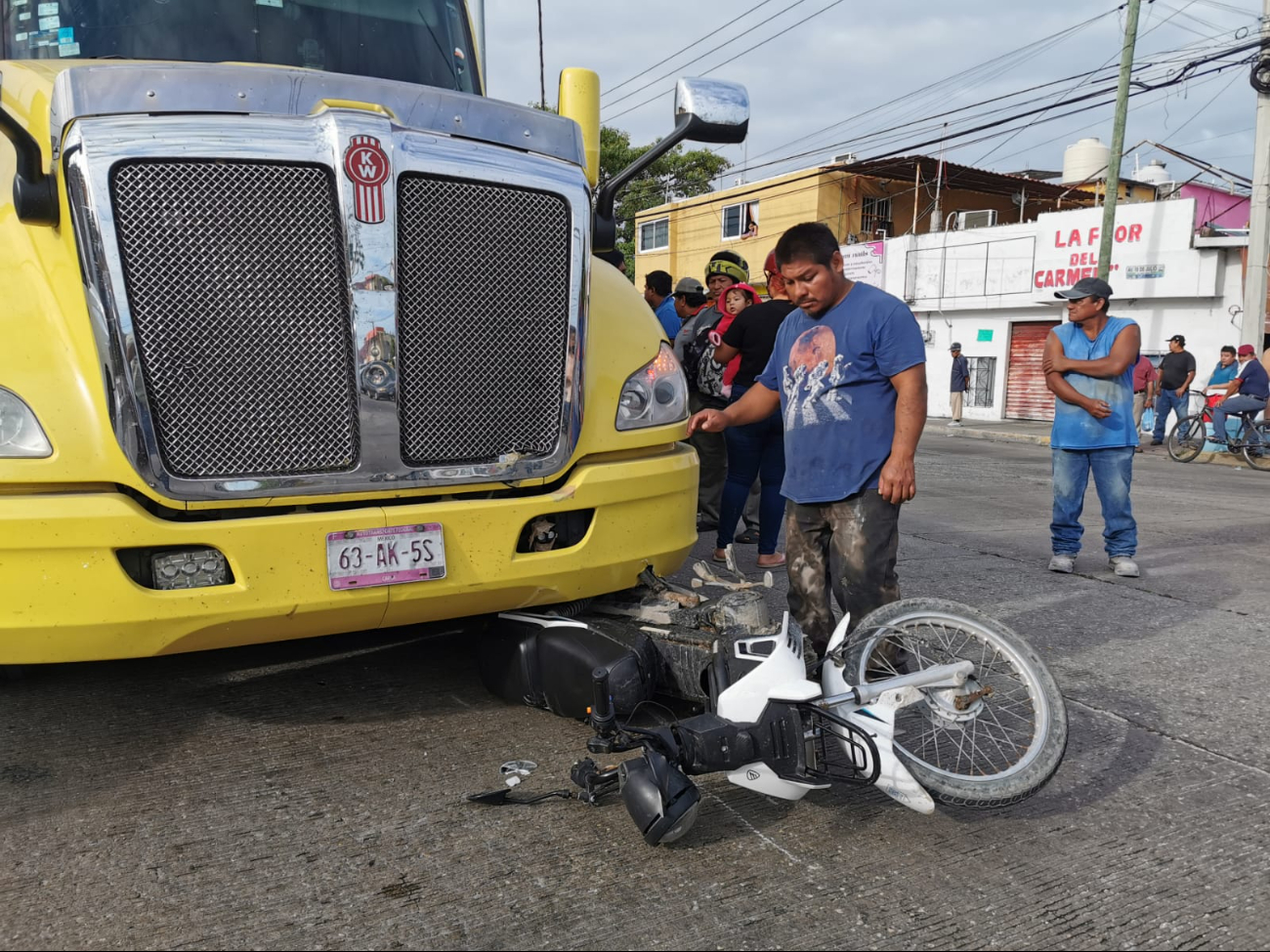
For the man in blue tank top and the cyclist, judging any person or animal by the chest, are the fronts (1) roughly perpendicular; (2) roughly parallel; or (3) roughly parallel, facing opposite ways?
roughly perpendicular

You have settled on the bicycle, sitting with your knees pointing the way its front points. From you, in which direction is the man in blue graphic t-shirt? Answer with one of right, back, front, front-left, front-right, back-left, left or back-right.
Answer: left

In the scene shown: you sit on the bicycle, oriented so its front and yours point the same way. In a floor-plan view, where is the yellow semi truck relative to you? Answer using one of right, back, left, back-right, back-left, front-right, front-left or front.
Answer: left

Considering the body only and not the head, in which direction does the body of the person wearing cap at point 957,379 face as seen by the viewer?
to the viewer's left

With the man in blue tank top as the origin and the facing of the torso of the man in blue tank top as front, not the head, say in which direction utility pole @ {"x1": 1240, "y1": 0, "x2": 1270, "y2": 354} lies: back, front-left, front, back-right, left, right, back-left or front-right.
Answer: back

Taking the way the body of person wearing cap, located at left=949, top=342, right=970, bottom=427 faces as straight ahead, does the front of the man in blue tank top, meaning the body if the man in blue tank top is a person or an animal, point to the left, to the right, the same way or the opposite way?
to the left

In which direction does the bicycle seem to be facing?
to the viewer's left
